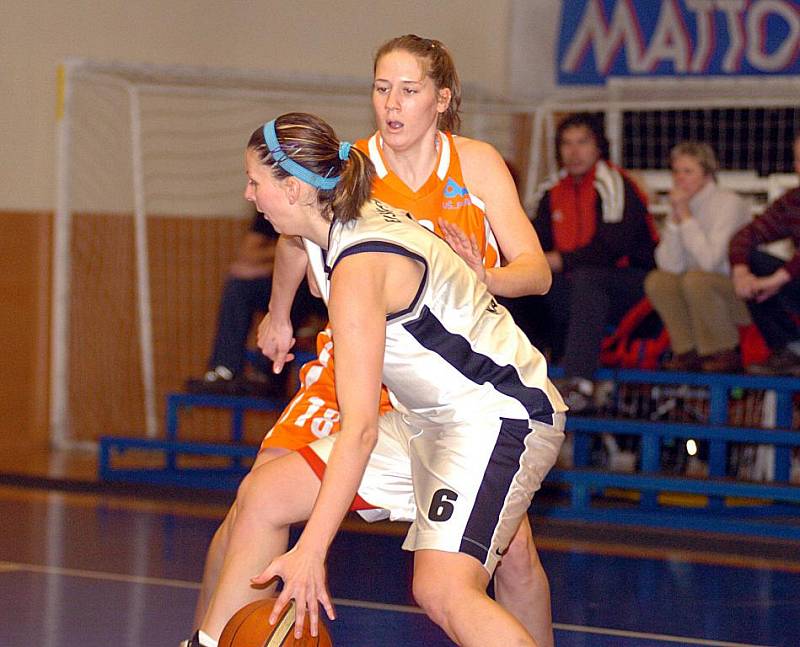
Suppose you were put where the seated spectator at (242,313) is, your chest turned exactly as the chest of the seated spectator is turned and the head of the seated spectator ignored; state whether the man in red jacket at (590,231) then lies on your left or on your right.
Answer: on your left

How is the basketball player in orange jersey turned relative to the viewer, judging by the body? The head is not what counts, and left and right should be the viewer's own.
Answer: facing the viewer and to the left of the viewer

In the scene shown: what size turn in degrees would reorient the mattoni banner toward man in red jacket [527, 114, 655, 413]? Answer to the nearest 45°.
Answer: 0° — it already faces them

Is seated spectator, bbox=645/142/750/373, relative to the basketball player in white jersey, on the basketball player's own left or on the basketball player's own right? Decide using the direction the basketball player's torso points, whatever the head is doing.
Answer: on the basketball player's own right

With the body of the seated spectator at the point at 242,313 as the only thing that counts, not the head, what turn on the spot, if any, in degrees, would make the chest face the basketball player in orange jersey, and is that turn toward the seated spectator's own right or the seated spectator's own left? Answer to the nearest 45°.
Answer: approximately 45° to the seated spectator's own left

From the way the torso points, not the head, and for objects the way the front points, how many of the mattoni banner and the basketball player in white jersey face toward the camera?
1

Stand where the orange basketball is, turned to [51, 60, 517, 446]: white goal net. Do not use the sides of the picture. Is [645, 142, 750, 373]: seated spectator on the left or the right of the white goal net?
right

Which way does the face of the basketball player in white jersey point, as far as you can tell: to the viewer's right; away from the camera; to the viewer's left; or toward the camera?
to the viewer's left

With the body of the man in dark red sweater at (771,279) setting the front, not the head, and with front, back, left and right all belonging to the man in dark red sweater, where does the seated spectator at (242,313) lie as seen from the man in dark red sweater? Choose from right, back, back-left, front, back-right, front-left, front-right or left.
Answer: front-right

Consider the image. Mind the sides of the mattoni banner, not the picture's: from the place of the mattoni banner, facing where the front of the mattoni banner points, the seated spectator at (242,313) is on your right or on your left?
on your right

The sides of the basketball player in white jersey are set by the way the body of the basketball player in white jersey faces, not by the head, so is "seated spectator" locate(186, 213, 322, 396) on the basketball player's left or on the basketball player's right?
on the basketball player's right

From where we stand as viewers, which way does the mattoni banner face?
facing the viewer
